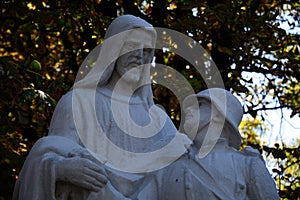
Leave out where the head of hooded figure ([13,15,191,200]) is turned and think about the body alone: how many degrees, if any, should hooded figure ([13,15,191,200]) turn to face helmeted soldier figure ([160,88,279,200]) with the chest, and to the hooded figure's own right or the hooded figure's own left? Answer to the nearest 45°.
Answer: approximately 45° to the hooded figure's own left

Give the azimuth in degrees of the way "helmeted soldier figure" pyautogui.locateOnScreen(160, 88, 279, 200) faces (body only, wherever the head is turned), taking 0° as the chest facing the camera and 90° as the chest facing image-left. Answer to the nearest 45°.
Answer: approximately 45°

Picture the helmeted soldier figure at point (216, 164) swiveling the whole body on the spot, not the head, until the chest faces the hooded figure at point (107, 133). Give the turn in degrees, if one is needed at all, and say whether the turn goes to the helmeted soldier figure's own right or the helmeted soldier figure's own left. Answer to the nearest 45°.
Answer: approximately 45° to the helmeted soldier figure's own right

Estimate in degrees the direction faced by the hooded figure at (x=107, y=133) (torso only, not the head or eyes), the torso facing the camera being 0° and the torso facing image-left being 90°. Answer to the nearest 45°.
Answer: approximately 315°
